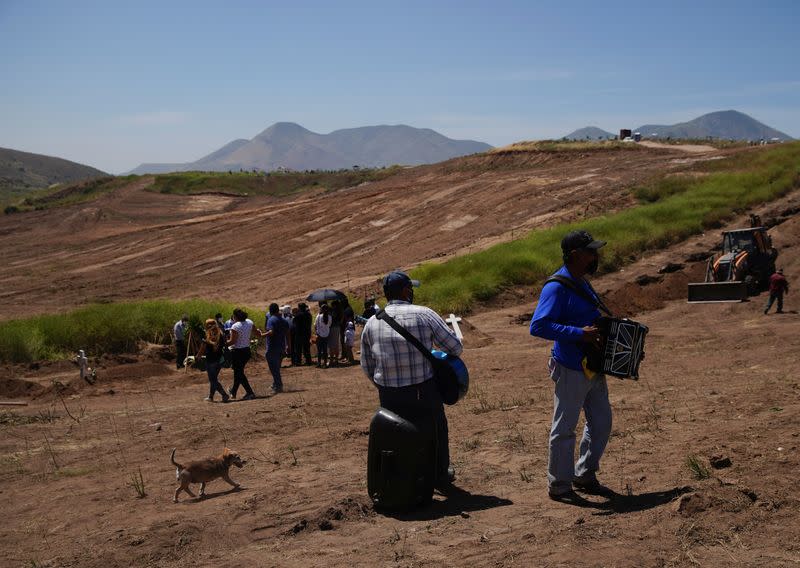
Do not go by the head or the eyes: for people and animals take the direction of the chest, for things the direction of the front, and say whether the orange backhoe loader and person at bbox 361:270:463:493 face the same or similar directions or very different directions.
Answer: very different directions

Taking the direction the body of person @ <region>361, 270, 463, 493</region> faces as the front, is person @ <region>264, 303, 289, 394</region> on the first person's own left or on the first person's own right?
on the first person's own left

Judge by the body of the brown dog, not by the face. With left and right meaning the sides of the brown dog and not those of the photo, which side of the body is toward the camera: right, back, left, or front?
right

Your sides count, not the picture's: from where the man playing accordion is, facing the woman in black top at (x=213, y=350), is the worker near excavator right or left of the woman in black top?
right

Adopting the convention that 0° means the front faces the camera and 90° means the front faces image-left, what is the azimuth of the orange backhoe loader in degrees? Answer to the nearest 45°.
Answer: approximately 45°

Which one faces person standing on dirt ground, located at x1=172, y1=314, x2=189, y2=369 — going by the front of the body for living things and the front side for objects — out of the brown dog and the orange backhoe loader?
the orange backhoe loader

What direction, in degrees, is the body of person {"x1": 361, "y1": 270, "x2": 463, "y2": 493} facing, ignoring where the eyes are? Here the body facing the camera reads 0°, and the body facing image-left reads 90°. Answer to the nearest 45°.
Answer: approximately 225°

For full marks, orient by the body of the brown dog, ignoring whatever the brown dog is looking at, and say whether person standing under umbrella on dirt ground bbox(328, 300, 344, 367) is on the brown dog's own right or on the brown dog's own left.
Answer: on the brown dog's own left

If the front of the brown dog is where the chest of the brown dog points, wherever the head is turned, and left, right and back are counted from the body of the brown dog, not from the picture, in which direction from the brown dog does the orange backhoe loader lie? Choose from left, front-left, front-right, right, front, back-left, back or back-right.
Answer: front-left

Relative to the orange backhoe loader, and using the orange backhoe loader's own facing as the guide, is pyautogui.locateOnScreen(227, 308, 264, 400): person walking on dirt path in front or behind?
in front

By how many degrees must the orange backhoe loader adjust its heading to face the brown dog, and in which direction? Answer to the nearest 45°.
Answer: approximately 45° to its left

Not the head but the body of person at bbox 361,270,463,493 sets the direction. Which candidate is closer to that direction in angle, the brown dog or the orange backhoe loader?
the orange backhoe loader

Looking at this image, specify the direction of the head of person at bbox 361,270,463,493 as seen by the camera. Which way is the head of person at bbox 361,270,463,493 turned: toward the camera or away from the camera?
away from the camera

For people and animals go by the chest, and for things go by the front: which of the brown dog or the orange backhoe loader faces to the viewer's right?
the brown dog

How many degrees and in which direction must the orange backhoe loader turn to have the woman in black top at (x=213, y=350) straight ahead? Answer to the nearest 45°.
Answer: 0° — it already faces them
